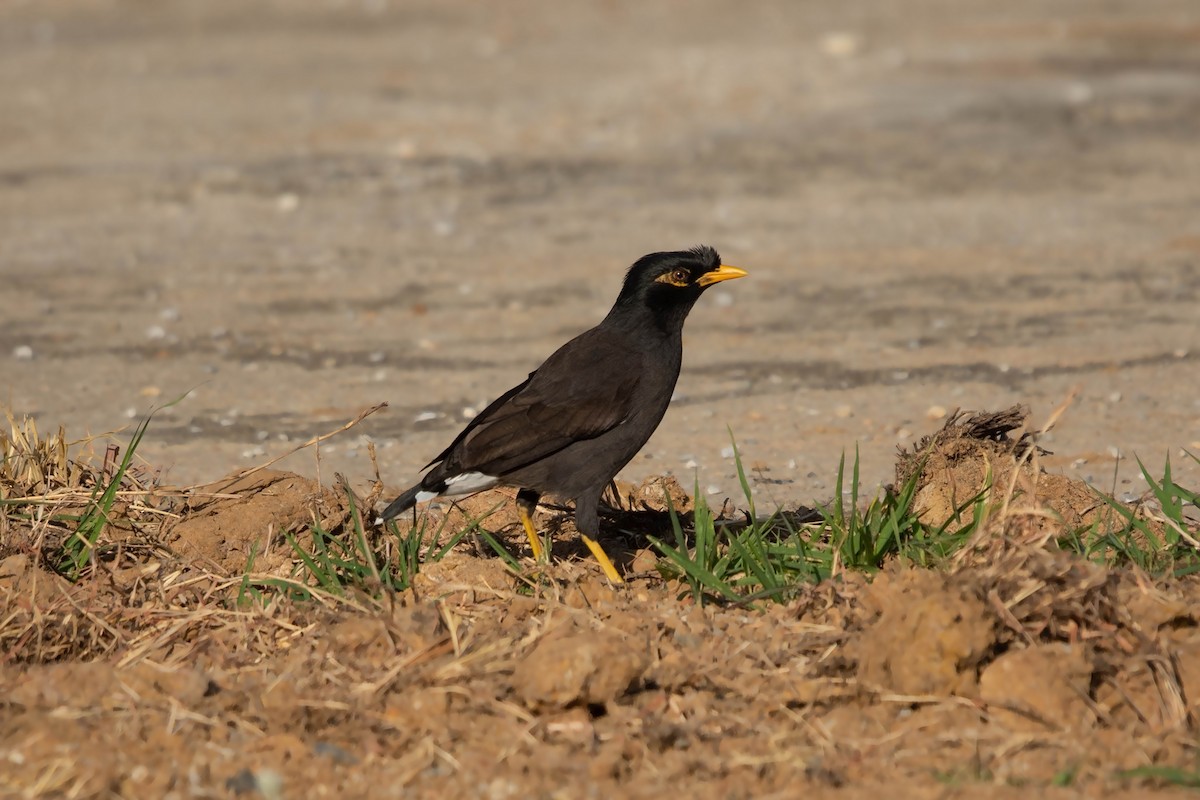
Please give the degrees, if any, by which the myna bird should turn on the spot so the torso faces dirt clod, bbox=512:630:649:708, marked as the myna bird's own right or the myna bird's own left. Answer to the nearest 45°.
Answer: approximately 90° to the myna bird's own right

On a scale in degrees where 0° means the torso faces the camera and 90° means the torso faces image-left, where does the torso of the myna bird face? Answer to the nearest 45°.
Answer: approximately 270°

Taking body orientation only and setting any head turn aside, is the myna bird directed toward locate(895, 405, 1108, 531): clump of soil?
yes
